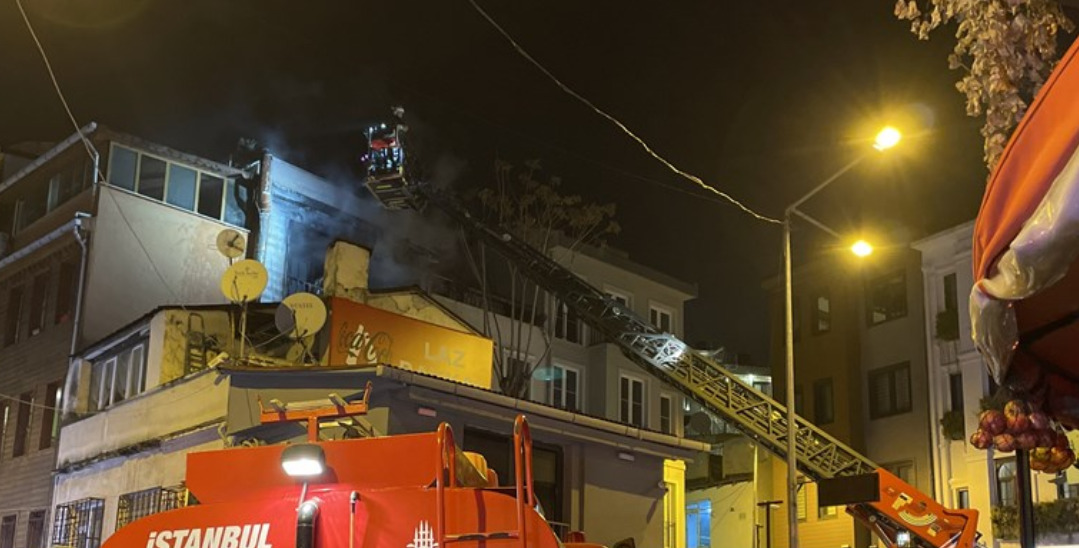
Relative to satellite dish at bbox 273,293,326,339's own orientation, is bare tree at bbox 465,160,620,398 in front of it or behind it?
behind

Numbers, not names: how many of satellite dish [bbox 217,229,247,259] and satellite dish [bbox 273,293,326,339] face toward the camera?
2

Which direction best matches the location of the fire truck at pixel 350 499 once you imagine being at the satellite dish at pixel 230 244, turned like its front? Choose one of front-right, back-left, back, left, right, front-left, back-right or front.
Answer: front

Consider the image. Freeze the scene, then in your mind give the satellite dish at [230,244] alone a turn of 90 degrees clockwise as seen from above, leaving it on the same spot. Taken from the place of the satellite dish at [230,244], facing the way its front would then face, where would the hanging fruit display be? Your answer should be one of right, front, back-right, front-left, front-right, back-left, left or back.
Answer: left

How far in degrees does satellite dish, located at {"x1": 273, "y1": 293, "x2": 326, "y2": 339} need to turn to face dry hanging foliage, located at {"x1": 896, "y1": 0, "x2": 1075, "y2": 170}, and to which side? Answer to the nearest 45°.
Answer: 0° — it already faces it

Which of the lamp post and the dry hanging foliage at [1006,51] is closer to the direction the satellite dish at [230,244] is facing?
the dry hanging foliage

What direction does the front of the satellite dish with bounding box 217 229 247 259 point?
toward the camera

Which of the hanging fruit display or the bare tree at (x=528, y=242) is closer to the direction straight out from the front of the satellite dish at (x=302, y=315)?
the hanging fruit display

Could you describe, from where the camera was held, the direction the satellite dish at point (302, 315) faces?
facing the viewer
